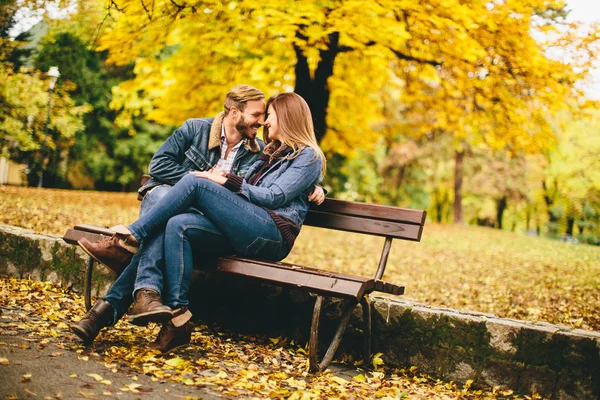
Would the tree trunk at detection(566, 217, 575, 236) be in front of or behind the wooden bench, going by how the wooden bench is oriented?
behind

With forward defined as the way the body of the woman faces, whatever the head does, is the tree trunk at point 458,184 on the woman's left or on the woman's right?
on the woman's right

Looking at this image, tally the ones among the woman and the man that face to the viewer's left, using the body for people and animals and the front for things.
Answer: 1

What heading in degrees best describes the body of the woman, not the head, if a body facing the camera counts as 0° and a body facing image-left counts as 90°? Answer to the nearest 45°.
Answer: approximately 90°

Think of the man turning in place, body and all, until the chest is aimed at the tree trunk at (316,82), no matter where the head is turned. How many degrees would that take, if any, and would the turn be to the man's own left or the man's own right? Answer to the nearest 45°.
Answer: approximately 135° to the man's own left

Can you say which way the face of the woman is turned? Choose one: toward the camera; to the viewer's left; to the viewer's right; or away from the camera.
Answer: to the viewer's left

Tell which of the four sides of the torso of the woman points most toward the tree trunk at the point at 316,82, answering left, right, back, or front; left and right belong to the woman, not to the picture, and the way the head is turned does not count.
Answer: right

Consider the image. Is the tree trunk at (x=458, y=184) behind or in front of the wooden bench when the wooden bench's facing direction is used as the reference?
behind

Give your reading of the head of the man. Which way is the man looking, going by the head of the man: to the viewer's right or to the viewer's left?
to the viewer's right
